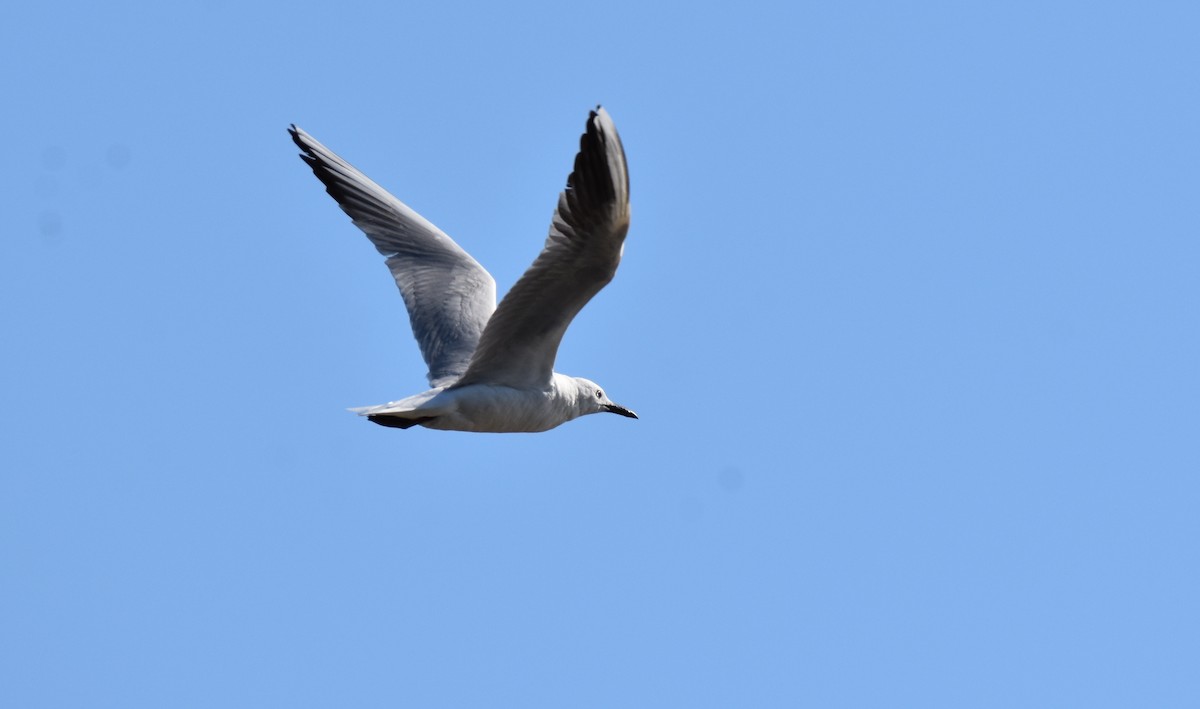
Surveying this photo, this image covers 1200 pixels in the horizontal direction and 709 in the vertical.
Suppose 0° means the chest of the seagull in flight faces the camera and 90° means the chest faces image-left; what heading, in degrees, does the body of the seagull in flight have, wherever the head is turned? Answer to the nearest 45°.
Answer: approximately 270°
